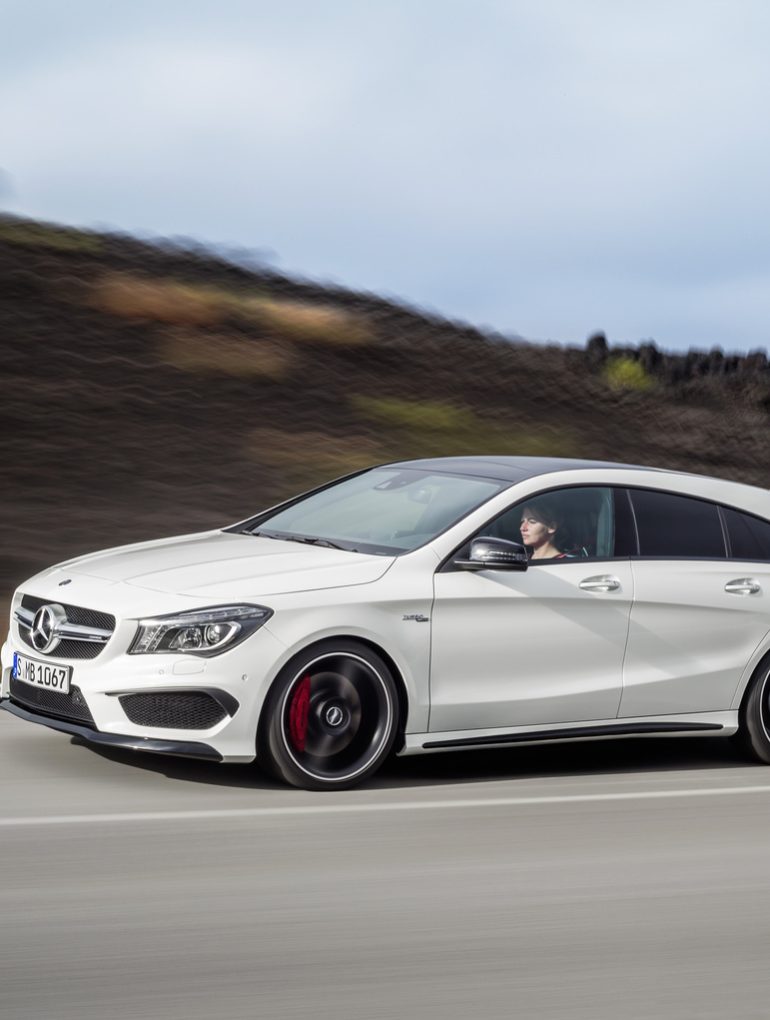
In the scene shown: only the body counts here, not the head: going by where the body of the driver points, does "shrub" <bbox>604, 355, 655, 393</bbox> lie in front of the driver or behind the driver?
behind

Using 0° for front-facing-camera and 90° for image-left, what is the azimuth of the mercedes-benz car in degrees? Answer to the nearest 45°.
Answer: approximately 45°

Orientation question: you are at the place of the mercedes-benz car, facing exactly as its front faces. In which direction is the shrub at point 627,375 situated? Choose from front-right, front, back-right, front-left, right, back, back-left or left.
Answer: back-right

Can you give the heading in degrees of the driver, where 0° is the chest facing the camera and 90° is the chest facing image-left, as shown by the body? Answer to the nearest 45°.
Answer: approximately 45°
